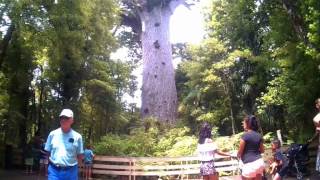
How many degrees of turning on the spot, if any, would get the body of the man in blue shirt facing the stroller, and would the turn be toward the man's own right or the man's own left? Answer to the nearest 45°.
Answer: approximately 135° to the man's own left

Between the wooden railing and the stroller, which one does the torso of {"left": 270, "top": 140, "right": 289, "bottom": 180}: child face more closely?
the wooden railing

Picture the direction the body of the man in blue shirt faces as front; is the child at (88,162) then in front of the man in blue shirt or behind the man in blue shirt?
behind

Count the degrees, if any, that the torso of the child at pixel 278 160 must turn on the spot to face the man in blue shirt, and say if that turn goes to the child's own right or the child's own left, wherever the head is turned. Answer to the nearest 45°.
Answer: approximately 45° to the child's own left

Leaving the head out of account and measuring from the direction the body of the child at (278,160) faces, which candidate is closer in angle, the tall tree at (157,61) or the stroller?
the tall tree
